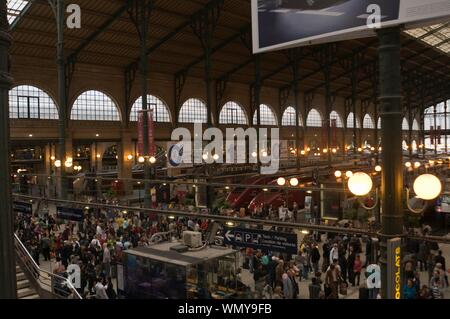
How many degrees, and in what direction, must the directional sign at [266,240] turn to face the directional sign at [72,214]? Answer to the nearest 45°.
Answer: approximately 90° to its right

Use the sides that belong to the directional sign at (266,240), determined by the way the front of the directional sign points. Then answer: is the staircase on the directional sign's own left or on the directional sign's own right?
on the directional sign's own right

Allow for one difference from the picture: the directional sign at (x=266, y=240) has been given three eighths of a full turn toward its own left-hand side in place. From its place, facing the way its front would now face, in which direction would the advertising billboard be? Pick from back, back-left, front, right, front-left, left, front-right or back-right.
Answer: right

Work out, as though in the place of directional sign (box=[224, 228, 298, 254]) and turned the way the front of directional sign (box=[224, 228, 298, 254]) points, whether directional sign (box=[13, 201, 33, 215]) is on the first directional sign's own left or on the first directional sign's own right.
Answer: on the first directional sign's own right

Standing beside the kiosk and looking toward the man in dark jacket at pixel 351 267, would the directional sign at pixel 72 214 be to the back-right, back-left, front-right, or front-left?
back-left

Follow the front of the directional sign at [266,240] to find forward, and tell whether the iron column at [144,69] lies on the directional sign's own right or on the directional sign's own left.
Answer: on the directional sign's own right

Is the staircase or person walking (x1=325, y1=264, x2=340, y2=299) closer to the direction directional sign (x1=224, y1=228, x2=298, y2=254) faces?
the staircase

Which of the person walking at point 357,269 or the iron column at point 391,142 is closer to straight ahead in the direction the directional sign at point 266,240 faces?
the iron column

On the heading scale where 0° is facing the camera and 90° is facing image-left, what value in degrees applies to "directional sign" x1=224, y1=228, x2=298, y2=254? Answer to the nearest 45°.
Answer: approximately 45°
